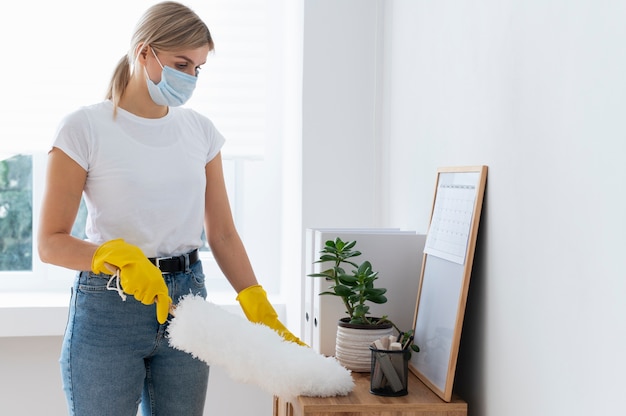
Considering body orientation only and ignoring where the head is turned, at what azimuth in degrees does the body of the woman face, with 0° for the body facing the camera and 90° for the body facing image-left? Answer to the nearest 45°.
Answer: approximately 315°

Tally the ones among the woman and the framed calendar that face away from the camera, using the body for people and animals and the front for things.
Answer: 0

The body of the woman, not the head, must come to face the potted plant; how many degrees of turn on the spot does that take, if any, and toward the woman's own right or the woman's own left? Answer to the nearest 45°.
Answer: approximately 45° to the woman's own left

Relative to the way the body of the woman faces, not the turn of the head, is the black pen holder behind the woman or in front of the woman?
in front
